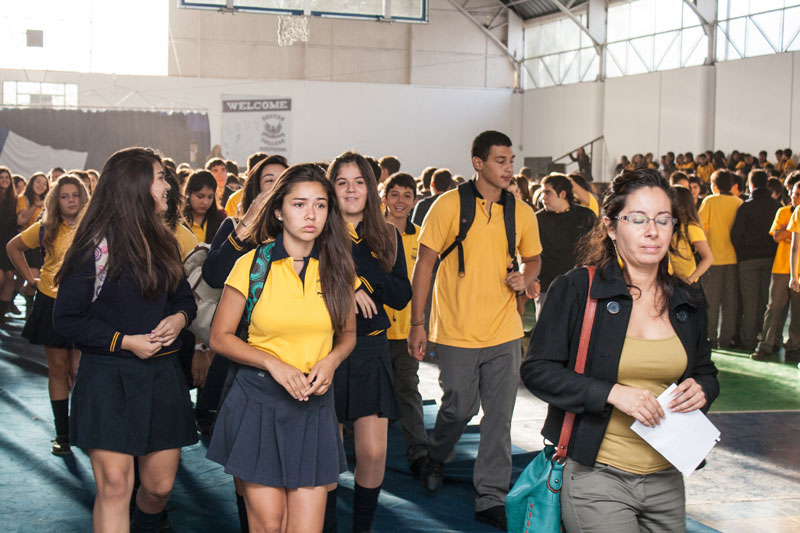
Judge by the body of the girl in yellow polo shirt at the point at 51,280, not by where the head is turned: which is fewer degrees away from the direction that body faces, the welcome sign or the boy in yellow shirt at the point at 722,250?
the boy in yellow shirt

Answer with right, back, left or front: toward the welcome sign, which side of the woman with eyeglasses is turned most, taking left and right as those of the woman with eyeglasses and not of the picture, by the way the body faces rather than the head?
back

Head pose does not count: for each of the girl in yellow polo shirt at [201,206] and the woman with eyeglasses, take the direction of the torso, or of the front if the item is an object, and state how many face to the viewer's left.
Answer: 0

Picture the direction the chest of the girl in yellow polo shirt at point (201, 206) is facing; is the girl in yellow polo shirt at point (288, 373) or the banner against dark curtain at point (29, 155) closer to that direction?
the girl in yellow polo shirt

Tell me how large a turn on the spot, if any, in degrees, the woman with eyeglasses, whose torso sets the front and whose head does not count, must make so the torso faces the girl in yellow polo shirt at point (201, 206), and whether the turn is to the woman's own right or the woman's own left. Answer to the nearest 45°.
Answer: approximately 180°

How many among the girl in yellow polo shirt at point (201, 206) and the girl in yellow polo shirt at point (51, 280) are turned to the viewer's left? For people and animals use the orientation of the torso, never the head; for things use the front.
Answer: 0

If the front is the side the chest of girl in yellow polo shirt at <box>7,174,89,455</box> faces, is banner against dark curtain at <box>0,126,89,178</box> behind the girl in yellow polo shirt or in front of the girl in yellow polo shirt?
behind

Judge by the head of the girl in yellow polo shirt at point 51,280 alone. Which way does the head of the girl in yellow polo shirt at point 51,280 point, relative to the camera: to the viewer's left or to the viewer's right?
to the viewer's right
